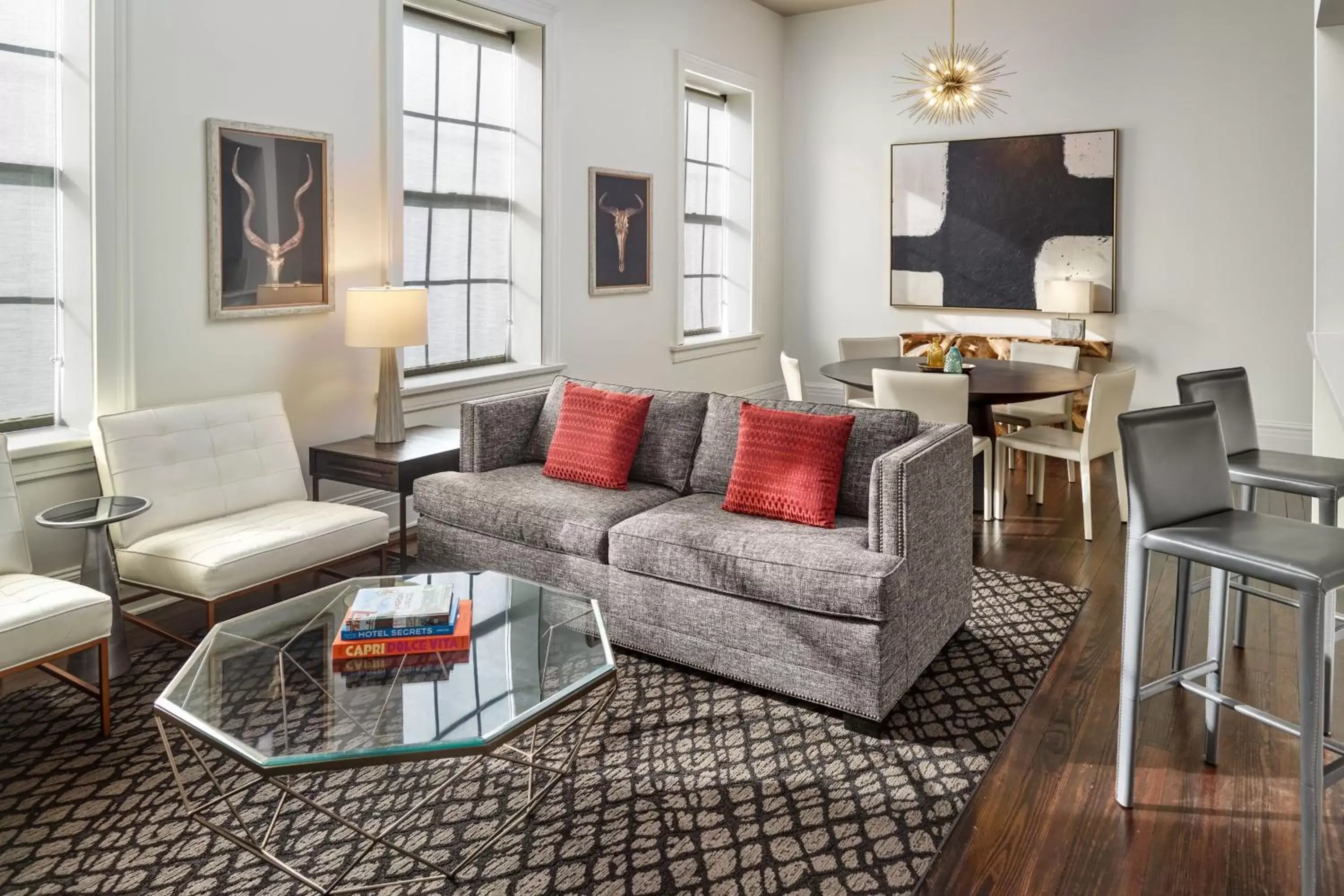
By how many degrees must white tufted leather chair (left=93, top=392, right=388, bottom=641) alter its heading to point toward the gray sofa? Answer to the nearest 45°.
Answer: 0° — it already faces it

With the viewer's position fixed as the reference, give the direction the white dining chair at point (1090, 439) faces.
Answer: facing away from the viewer and to the left of the viewer

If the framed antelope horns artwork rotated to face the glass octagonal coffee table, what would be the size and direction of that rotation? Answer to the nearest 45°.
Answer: approximately 45° to its right

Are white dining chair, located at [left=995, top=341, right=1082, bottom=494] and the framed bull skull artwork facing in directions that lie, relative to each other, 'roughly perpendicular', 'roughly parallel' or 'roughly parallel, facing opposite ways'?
roughly perpendicular

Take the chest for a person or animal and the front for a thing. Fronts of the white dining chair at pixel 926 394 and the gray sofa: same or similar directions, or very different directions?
very different directions

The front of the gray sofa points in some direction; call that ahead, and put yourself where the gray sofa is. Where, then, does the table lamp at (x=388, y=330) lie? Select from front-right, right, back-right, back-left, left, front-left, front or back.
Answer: right

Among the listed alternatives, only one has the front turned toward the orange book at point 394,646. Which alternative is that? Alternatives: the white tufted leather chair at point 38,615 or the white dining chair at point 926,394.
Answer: the white tufted leather chair

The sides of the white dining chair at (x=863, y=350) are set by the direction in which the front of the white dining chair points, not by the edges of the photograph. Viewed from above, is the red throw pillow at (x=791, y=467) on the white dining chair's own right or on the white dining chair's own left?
on the white dining chair's own right

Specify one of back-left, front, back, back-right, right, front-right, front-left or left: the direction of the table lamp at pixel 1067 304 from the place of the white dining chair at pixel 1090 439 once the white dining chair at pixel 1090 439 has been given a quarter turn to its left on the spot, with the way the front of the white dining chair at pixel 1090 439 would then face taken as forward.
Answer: back-right

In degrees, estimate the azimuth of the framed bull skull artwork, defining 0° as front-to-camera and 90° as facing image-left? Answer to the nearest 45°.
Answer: approximately 315°

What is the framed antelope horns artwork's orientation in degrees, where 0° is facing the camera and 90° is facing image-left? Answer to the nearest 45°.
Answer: approximately 315°

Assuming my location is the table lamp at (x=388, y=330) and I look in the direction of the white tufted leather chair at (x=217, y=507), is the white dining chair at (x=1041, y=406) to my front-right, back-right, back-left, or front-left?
back-left
